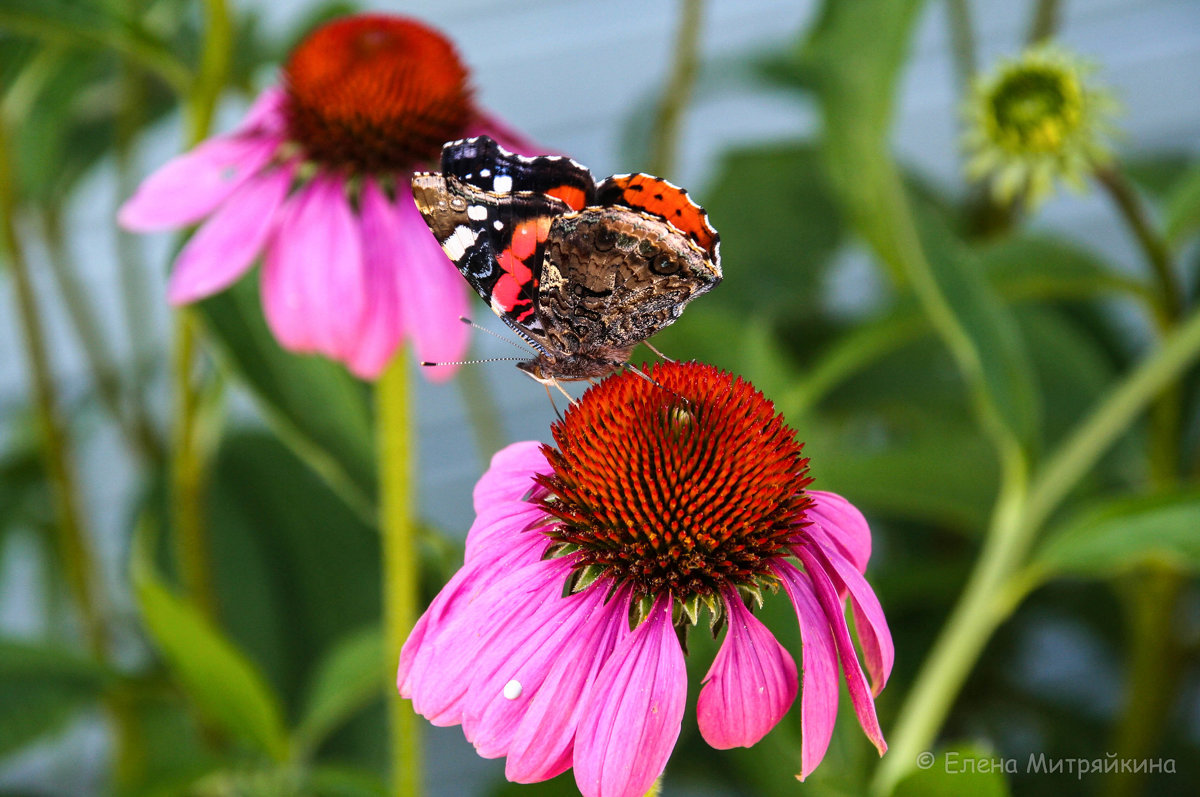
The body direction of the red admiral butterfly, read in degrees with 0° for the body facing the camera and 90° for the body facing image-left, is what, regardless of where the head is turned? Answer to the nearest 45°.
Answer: approximately 90°

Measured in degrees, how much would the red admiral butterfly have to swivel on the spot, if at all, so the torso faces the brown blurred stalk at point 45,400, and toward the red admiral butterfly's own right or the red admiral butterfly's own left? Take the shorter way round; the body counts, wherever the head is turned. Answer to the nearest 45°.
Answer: approximately 45° to the red admiral butterfly's own right
